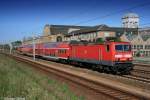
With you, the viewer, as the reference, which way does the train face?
facing the viewer and to the right of the viewer

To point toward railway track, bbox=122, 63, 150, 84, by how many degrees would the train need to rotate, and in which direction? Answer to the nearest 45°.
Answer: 0° — it already faces it
